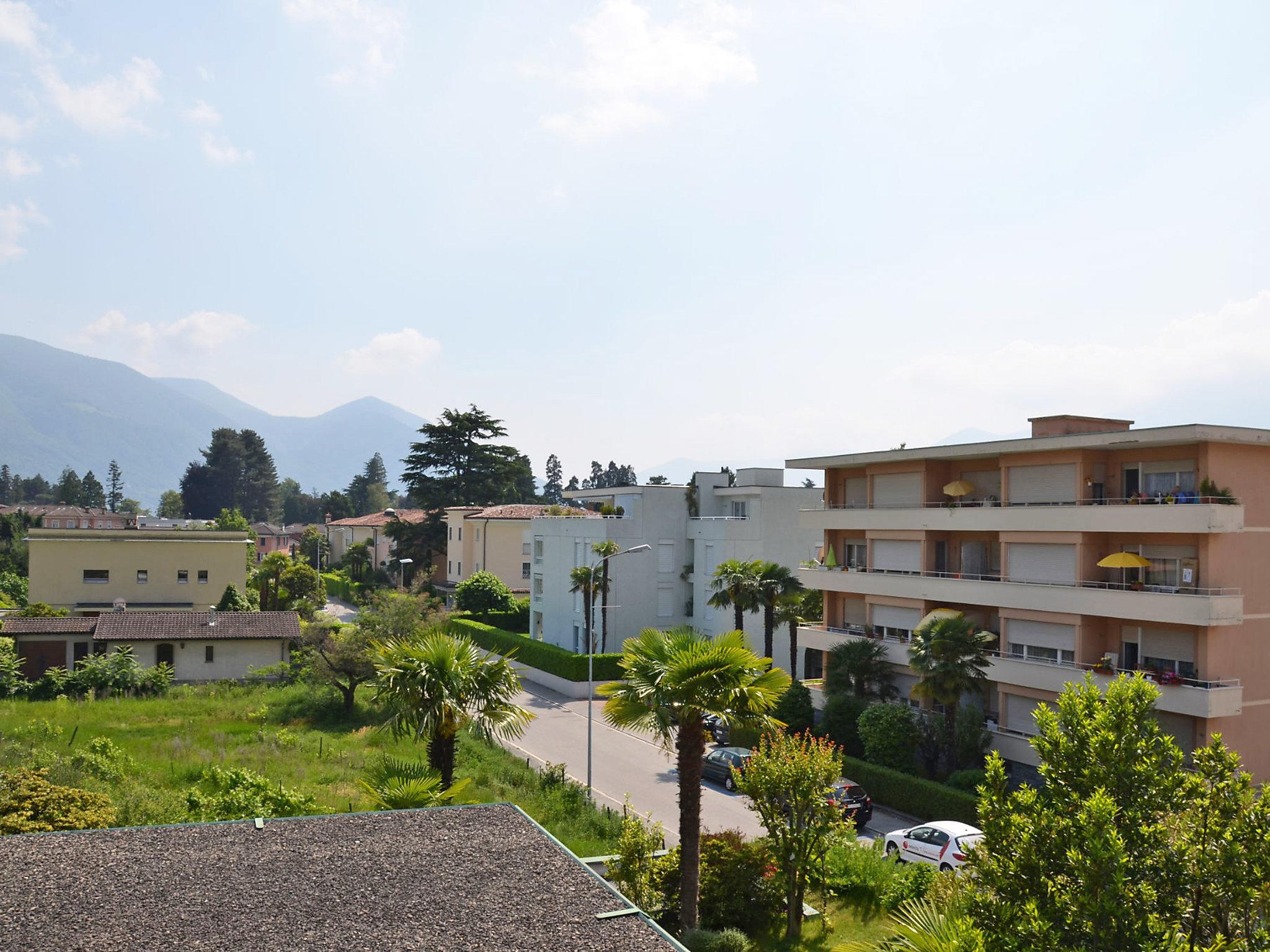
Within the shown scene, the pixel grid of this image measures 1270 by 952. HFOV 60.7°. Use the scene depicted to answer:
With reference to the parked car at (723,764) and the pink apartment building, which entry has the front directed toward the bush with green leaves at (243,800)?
the pink apartment building

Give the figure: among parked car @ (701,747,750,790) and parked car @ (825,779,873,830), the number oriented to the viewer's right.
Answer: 0

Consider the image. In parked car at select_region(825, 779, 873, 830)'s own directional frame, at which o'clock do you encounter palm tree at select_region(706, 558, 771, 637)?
The palm tree is roughly at 1 o'clock from the parked car.

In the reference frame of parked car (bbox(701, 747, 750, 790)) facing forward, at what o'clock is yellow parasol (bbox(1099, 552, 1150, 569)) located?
The yellow parasol is roughly at 5 o'clock from the parked car.

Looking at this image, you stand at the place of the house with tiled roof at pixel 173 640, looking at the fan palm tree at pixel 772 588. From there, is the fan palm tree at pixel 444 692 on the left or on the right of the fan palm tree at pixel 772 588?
right

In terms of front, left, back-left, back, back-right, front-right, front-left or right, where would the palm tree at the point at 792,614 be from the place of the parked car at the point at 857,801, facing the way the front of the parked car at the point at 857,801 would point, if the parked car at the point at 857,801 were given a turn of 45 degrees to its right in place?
front

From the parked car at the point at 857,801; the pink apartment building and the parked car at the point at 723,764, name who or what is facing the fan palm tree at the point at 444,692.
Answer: the pink apartment building

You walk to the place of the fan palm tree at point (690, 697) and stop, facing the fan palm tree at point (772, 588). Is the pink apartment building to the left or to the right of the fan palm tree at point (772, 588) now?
right

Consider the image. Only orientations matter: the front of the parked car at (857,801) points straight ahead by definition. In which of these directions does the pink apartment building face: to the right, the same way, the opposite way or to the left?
to the left

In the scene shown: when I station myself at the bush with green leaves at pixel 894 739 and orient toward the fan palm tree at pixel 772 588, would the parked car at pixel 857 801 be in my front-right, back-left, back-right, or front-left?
back-left

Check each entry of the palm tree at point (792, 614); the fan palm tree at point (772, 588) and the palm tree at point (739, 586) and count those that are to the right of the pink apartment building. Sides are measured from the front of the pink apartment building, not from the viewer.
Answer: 3

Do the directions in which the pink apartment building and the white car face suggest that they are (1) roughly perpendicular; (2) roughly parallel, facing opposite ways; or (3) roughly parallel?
roughly perpendicular

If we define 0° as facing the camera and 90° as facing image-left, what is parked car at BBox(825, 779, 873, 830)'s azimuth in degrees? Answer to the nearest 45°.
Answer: approximately 135°

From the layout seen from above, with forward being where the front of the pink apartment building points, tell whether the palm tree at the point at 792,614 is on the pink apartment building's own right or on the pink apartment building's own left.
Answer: on the pink apartment building's own right

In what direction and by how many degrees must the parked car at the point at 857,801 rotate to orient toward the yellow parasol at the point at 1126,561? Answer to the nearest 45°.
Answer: approximately 135° to its right

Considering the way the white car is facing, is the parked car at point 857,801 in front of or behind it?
in front
